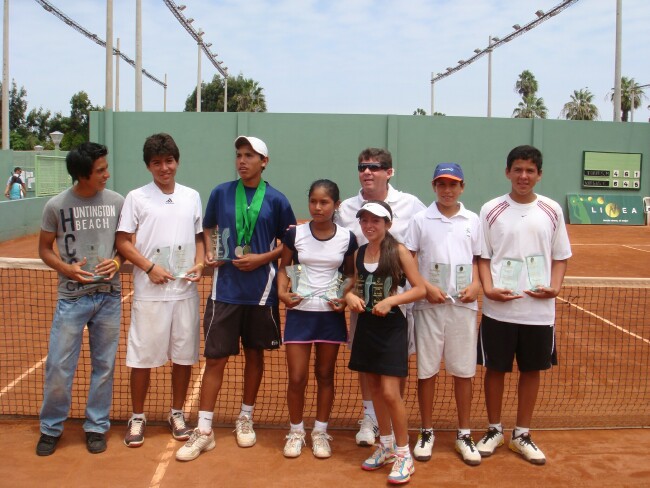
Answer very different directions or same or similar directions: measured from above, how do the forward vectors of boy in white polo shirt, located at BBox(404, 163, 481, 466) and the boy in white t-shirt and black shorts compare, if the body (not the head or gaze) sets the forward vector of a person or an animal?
same or similar directions

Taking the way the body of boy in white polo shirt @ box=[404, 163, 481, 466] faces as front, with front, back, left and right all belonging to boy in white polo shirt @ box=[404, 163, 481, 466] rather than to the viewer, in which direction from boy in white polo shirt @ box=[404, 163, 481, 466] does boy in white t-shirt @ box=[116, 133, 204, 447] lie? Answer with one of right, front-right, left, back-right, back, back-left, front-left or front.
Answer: right

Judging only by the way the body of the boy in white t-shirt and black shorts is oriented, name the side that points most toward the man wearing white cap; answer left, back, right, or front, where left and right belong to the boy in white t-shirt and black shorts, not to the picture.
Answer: right

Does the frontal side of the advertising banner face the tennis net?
yes

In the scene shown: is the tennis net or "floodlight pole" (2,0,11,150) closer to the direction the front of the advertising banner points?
the tennis net

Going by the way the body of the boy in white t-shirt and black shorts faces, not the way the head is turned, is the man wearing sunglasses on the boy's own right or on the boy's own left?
on the boy's own right

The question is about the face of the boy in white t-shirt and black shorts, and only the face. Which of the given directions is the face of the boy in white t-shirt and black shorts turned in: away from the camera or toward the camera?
toward the camera

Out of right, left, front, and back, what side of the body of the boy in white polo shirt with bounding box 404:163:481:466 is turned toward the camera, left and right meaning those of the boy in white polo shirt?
front

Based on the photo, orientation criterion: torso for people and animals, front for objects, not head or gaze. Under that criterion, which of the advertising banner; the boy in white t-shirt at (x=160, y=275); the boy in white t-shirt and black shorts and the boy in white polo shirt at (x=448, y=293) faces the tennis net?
the advertising banner

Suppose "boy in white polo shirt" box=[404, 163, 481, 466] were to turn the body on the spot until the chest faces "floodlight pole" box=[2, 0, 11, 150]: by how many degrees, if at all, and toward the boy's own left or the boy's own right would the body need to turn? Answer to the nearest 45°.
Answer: approximately 135° to the boy's own right

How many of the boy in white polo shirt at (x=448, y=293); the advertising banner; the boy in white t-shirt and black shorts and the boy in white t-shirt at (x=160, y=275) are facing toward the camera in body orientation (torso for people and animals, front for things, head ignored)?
4

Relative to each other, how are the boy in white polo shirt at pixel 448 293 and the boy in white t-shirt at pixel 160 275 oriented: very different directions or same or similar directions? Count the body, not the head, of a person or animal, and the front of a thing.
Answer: same or similar directions

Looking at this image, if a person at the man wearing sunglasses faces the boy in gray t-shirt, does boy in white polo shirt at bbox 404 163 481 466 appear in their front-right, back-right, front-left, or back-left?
back-left

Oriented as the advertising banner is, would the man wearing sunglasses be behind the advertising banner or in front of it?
in front

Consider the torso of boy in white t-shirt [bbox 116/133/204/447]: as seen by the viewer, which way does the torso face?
toward the camera
